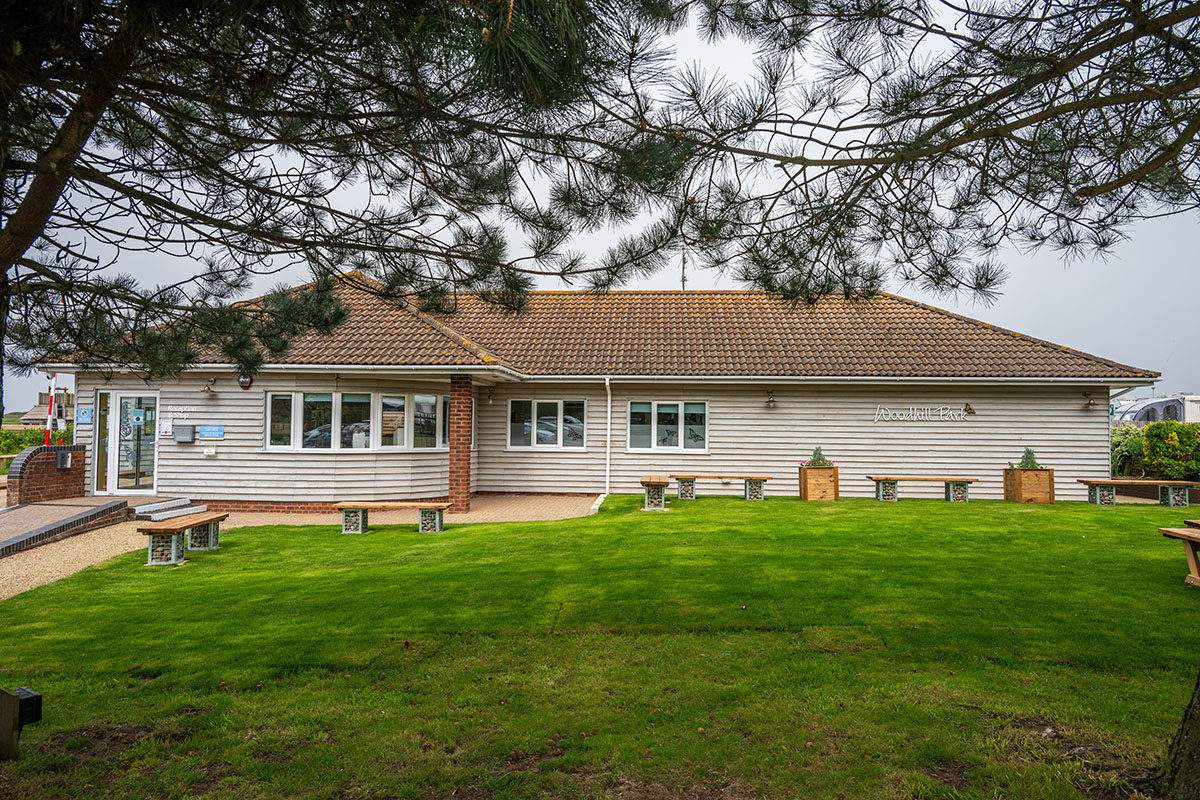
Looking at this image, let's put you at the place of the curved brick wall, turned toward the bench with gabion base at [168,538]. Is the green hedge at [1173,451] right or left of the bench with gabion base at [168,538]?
left

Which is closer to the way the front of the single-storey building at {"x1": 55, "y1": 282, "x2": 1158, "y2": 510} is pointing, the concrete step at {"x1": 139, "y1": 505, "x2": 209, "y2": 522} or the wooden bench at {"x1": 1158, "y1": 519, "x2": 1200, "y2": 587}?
the wooden bench

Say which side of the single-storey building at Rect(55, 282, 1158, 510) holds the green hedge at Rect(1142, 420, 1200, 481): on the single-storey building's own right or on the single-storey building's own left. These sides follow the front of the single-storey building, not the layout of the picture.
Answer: on the single-storey building's own left

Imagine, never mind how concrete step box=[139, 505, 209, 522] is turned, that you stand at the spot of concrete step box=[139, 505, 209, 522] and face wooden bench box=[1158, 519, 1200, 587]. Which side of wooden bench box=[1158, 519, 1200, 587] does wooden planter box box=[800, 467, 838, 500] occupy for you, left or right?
left

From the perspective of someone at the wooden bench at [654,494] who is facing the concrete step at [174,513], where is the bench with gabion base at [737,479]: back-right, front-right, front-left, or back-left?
back-right

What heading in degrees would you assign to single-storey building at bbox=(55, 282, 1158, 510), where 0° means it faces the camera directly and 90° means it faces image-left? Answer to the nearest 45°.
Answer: approximately 0°

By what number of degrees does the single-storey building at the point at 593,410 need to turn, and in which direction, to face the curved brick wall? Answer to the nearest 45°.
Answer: approximately 90° to its right

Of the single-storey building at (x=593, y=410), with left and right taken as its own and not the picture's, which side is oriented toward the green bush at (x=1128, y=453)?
left

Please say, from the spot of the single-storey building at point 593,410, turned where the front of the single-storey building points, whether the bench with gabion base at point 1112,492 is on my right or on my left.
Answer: on my left

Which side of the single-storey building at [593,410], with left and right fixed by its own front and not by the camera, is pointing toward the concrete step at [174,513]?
right
